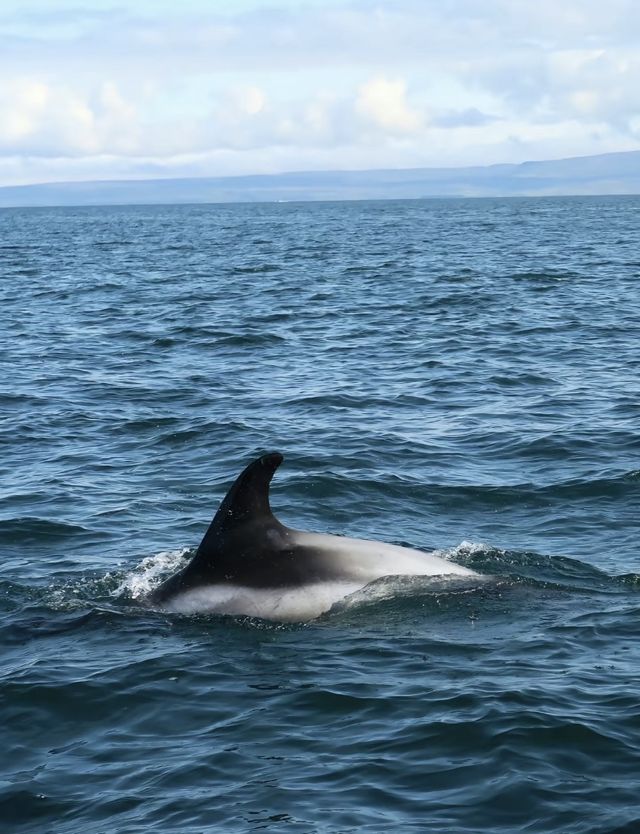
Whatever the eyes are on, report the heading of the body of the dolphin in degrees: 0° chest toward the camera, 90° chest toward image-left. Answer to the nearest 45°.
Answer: approximately 90°

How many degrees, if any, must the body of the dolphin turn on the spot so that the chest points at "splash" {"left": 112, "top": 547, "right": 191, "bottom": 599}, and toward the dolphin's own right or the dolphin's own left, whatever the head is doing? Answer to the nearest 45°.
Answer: approximately 45° to the dolphin's own right
